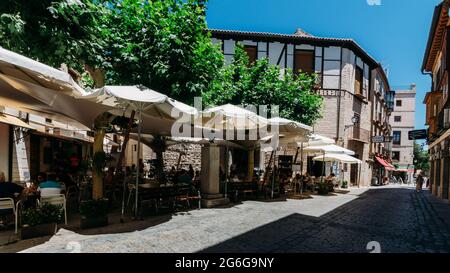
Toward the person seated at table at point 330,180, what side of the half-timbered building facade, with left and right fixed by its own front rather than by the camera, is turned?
front

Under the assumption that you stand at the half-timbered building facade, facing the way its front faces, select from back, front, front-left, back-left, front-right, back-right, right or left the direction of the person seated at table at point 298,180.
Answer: front

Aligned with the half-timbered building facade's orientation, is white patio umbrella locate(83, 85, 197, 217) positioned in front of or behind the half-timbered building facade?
in front

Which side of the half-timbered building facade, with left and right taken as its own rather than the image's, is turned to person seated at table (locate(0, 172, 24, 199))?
front

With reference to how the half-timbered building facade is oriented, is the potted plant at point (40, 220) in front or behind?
in front

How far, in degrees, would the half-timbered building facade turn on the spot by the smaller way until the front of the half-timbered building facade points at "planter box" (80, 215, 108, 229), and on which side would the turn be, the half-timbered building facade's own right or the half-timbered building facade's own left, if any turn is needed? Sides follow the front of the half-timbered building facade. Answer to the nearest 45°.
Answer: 0° — it already faces it

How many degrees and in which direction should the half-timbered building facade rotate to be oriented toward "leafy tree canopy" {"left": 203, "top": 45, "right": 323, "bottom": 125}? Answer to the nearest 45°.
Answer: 0° — it already faces it

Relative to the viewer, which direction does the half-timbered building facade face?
toward the camera
